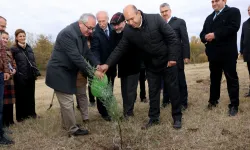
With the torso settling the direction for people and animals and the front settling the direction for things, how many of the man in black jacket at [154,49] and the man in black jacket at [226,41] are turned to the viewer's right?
0

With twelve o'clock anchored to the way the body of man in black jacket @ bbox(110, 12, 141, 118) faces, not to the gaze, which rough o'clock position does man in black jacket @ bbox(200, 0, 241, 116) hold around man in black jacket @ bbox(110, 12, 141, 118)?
man in black jacket @ bbox(200, 0, 241, 116) is roughly at 8 o'clock from man in black jacket @ bbox(110, 12, 141, 118).

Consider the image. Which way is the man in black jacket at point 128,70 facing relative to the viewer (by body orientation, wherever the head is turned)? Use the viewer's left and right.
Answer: facing the viewer and to the left of the viewer

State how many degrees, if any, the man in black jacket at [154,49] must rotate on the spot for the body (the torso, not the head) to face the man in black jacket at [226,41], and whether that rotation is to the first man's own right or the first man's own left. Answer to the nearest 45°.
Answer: approximately 180°

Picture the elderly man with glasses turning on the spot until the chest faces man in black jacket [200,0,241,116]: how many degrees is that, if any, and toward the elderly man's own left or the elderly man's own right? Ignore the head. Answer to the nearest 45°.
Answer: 0° — they already face them

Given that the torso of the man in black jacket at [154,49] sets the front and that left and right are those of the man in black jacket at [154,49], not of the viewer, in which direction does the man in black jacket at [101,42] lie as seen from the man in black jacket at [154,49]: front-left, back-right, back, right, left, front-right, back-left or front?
right

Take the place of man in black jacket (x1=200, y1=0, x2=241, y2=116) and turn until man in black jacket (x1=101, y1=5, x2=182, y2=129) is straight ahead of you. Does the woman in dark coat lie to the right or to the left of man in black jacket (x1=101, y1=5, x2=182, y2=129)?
right

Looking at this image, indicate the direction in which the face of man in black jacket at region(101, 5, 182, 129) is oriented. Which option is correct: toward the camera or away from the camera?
toward the camera

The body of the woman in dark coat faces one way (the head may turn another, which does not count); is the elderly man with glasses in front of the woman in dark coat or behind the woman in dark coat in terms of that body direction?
in front

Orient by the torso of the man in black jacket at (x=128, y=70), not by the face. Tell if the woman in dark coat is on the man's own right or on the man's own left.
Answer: on the man's own right

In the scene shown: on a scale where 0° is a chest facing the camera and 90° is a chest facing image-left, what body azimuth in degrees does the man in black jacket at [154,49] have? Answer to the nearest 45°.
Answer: approximately 45°

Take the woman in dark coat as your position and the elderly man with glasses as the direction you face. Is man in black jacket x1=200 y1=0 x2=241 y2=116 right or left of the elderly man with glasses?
left

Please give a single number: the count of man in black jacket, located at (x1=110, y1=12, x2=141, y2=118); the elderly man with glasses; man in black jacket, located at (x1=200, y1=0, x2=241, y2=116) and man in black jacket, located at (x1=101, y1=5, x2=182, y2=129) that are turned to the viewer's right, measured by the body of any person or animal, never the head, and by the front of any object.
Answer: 1

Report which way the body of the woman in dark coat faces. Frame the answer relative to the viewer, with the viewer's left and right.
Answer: facing the viewer and to the right of the viewer

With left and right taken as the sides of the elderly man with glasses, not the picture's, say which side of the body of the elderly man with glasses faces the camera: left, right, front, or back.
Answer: right
